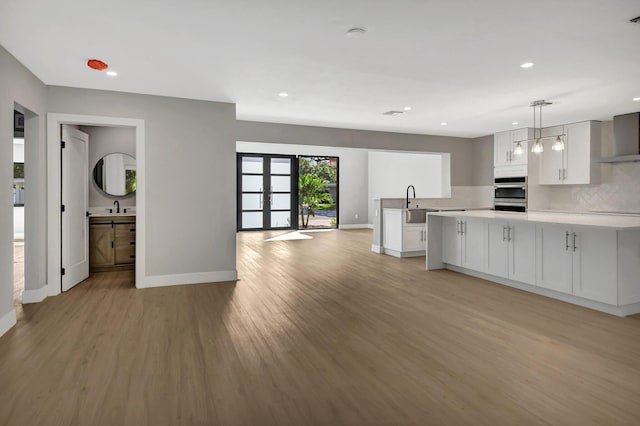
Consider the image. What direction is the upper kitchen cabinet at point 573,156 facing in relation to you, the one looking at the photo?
facing the viewer and to the left of the viewer

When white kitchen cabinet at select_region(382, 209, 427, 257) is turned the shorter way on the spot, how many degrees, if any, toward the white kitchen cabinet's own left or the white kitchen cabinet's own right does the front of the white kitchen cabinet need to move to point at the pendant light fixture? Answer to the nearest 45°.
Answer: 0° — it already faces it

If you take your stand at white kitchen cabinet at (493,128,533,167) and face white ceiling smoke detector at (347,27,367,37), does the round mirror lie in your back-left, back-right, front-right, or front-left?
front-right

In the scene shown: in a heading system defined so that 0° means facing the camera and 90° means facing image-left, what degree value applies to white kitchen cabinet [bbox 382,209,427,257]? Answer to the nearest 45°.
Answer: approximately 315°

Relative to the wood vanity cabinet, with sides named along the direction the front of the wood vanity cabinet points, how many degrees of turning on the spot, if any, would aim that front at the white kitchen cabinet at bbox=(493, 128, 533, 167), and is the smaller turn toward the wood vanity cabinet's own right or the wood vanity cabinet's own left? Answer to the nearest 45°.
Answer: approximately 90° to the wood vanity cabinet's own left

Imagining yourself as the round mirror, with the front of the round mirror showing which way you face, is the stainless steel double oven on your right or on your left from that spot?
on your left

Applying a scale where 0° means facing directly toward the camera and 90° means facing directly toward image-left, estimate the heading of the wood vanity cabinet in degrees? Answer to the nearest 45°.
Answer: approximately 0°

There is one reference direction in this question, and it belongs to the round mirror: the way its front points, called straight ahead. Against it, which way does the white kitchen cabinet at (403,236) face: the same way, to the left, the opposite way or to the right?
the same way

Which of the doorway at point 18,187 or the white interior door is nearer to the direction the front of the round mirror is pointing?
the white interior door

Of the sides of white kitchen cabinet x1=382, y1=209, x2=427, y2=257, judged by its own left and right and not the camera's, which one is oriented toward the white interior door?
right

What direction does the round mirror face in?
toward the camera

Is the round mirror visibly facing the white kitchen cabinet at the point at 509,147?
no

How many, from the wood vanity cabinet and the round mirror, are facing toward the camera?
2
